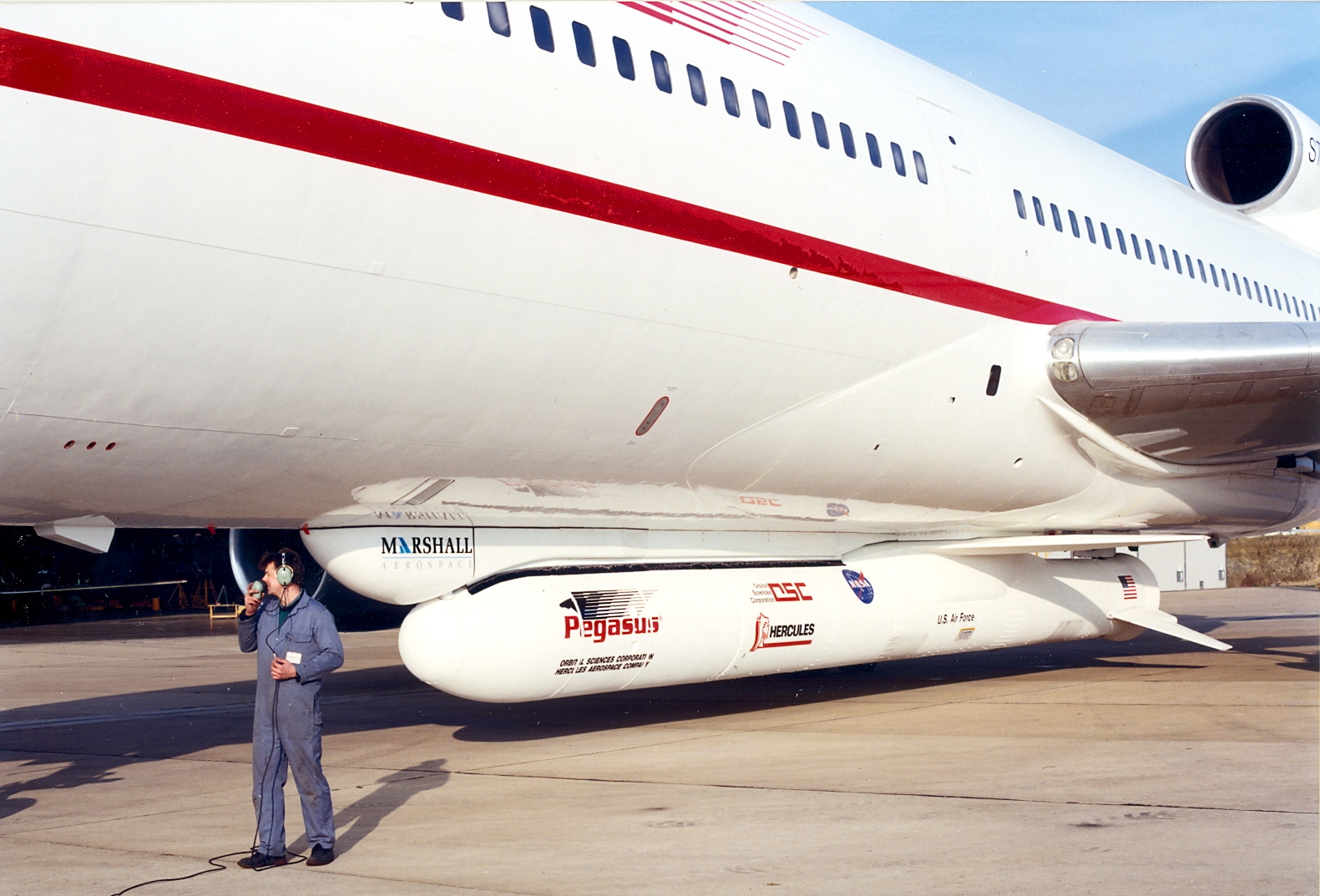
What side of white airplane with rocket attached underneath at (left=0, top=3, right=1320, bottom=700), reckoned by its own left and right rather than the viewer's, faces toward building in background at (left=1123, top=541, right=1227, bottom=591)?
back

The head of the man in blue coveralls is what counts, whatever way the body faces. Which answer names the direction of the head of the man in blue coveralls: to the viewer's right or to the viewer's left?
to the viewer's left

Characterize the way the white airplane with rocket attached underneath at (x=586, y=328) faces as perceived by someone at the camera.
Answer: facing the viewer and to the left of the viewer

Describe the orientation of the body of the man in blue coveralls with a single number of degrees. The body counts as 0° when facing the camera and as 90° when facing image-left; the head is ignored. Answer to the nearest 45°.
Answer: approximately 45°

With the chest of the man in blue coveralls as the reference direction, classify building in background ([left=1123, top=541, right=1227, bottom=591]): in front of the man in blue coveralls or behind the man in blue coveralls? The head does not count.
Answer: behind
